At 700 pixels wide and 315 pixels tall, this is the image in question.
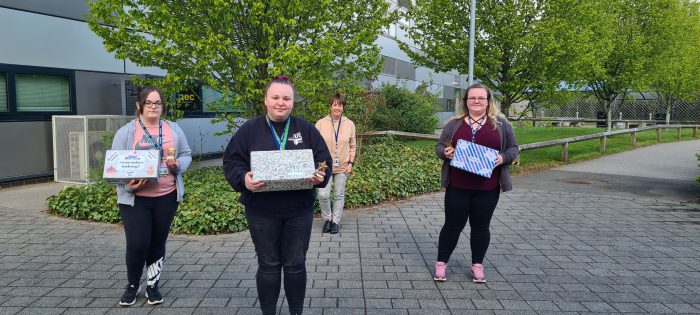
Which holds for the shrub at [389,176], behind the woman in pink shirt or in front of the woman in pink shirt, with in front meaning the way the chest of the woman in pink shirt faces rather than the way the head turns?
behind

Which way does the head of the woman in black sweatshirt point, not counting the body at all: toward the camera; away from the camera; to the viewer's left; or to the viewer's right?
toward the camera

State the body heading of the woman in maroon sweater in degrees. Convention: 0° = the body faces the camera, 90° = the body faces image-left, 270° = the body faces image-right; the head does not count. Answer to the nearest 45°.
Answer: approximately 0°

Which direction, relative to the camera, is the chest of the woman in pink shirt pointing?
toward the camera

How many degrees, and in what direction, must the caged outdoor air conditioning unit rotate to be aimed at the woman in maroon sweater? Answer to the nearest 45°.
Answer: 0° — it already faces them

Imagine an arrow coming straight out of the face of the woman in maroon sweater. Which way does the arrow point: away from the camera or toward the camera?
toward the camera

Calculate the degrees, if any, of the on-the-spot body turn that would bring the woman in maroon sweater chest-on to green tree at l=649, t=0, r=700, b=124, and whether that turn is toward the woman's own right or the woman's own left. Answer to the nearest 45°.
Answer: approximately 180°

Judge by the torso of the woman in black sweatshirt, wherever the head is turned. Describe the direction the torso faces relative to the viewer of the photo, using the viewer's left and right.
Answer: facing the viewer

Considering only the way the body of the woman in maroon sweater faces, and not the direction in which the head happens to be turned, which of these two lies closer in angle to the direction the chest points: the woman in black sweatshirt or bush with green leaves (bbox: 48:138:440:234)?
the woman in black sweatshirt

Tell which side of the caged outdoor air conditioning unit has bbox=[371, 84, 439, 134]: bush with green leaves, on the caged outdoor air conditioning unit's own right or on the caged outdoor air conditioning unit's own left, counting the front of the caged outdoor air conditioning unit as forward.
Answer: on the caged outdoor air conditioning unit's own left

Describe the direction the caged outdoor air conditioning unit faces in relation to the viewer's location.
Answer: facing the viewer and to the right of the viewer

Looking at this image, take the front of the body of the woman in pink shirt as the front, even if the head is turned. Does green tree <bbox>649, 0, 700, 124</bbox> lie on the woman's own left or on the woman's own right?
on the woman's own left

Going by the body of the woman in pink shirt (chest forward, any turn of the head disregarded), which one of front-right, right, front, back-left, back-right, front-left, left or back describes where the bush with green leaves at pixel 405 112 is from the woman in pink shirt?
back-left

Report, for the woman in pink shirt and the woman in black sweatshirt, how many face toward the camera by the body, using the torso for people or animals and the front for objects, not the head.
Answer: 2
